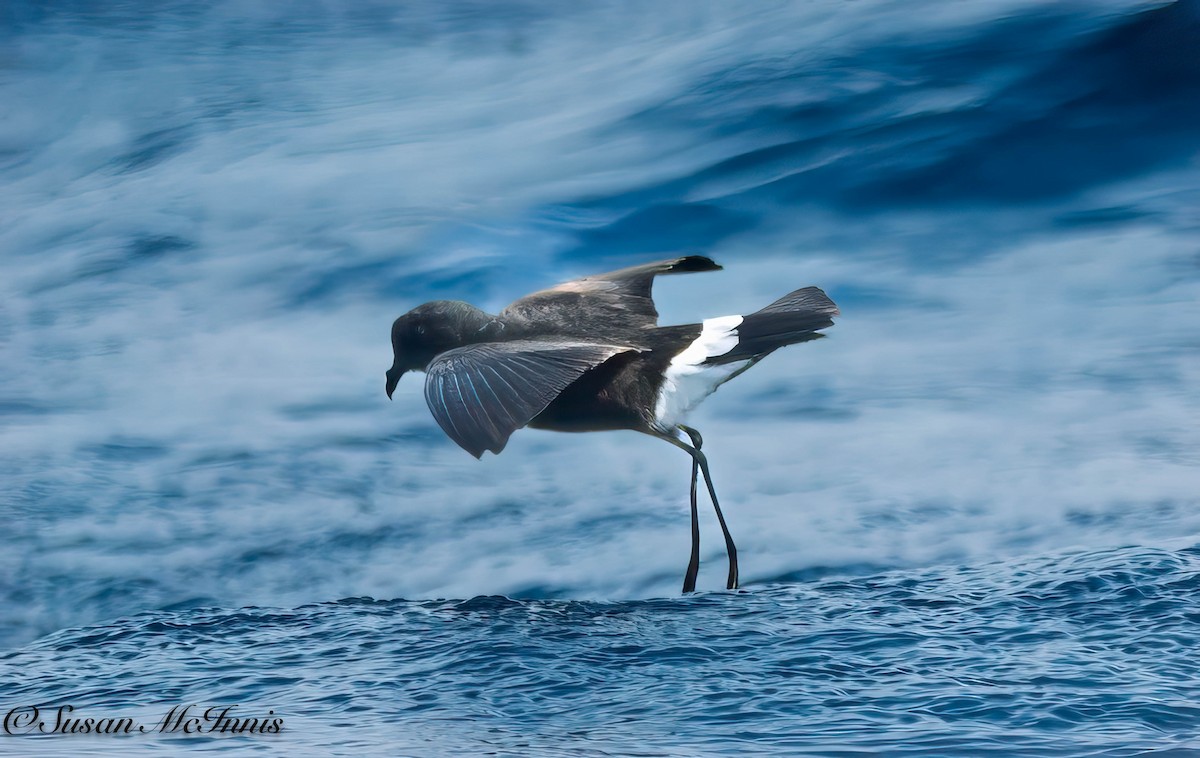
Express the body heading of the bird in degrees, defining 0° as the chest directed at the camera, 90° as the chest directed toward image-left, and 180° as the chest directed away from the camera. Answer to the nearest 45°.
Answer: approximately 90°
